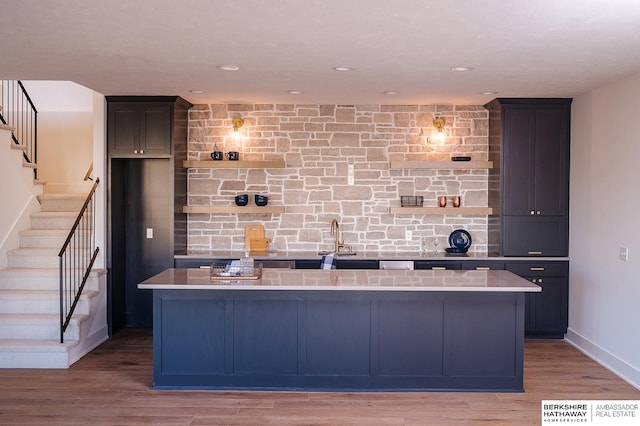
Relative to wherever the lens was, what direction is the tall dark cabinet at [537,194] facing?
facing the viewer

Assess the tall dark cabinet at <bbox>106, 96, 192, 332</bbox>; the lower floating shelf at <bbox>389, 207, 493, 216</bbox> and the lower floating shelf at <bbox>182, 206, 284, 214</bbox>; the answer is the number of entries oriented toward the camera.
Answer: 3

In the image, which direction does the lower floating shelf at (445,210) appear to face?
toward the camera

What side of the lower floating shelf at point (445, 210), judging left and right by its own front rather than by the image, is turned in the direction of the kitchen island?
front

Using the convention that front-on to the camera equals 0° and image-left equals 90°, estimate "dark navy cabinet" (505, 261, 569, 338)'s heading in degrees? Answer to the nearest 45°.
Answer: approximately 0°

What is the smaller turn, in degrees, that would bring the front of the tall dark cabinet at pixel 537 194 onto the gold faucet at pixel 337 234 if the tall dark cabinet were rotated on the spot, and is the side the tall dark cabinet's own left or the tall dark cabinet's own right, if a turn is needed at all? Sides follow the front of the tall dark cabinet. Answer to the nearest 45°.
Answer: approximately 90° to the tall dark cabinet's own right

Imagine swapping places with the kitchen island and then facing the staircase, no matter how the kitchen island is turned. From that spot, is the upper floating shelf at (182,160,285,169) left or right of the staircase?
right

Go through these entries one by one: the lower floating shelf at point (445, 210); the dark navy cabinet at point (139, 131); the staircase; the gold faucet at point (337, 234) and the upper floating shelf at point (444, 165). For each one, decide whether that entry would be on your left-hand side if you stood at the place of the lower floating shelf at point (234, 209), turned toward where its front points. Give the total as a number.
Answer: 3

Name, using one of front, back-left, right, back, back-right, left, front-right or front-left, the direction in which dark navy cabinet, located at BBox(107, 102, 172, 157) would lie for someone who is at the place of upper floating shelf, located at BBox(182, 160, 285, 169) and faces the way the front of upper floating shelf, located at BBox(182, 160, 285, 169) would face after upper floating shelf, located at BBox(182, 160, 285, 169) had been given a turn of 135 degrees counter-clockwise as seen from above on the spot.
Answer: back-left

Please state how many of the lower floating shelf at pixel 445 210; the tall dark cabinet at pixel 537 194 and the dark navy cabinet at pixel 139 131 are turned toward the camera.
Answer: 3

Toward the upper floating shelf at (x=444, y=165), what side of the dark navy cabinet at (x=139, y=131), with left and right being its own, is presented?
left

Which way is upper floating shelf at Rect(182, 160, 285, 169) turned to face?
toward the camera
